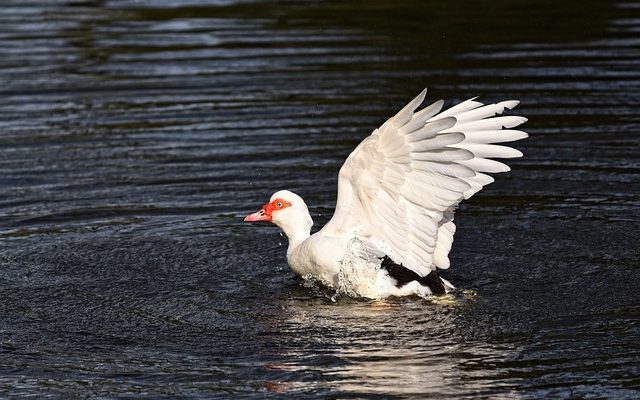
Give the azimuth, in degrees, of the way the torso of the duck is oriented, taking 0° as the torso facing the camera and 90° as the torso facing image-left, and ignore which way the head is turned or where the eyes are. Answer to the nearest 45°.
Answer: approximately 90°
